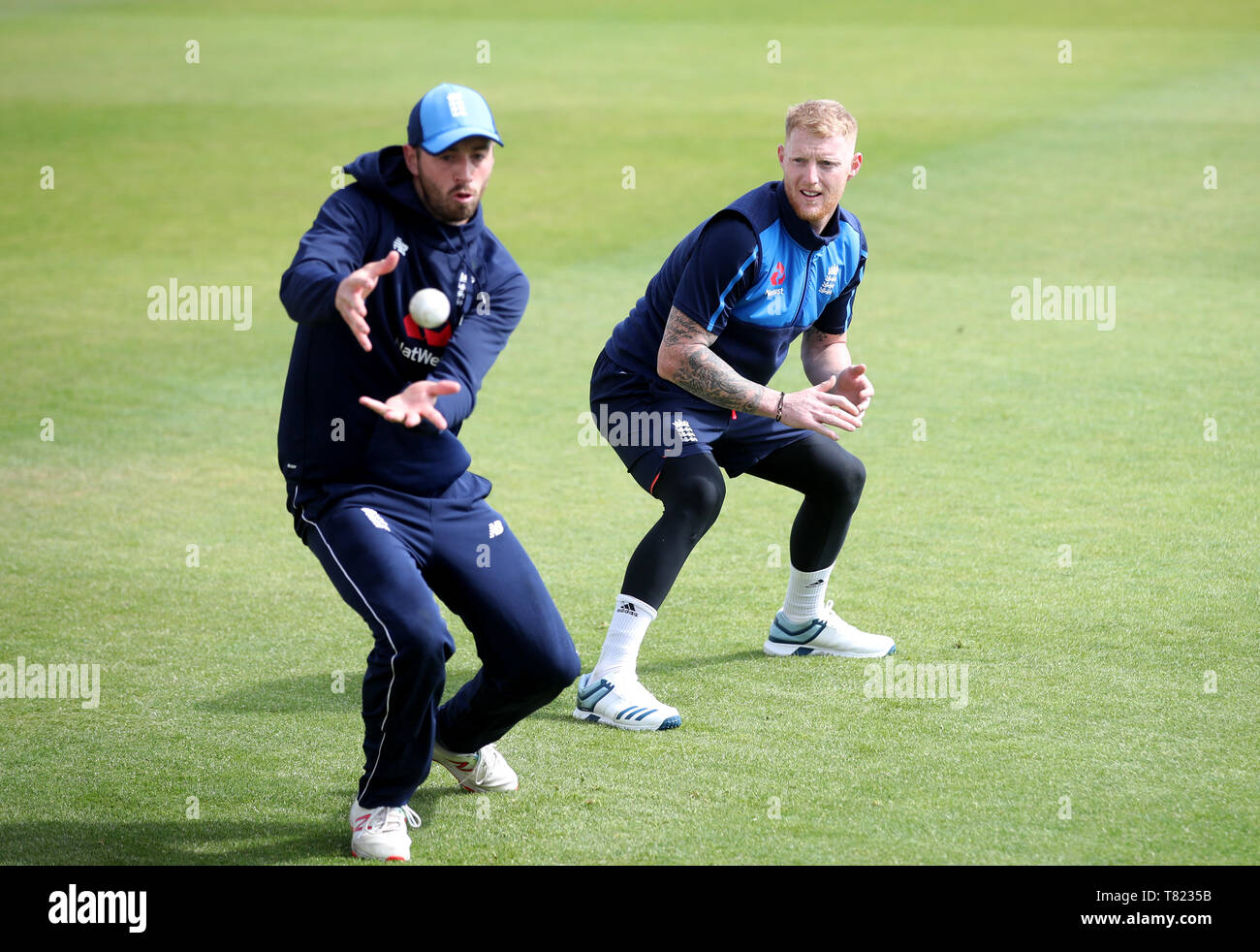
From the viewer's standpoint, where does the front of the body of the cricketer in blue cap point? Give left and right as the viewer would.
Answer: facing the viewer and to the right of the viewer
